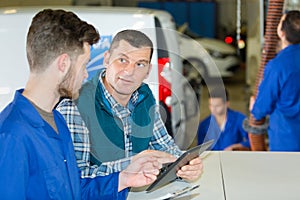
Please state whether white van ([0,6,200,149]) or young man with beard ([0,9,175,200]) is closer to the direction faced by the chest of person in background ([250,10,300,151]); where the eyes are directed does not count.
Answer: the white van

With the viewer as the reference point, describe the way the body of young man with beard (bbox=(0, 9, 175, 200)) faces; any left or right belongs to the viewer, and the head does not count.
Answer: facing to the right of the viewer

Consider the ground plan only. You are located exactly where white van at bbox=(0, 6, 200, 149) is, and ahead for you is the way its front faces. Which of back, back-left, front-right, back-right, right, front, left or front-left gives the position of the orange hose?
back

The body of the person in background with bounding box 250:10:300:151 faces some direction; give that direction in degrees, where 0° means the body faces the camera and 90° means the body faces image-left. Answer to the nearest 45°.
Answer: approximately 135°

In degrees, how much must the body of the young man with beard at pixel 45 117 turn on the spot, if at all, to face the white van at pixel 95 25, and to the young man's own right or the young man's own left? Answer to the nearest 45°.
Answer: approximately 90° to the young man's own left

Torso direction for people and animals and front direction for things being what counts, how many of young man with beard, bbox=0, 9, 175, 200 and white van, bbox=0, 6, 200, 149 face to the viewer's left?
1

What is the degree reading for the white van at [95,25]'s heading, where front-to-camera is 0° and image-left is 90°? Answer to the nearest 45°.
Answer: approximately 90°

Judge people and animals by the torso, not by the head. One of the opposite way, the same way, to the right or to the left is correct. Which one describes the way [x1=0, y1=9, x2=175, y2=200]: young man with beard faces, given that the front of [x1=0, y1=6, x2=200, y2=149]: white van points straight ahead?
the opposite way

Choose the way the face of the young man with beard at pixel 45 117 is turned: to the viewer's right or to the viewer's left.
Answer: to the viewer's right

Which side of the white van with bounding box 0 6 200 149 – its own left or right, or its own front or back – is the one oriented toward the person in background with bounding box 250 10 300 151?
back
